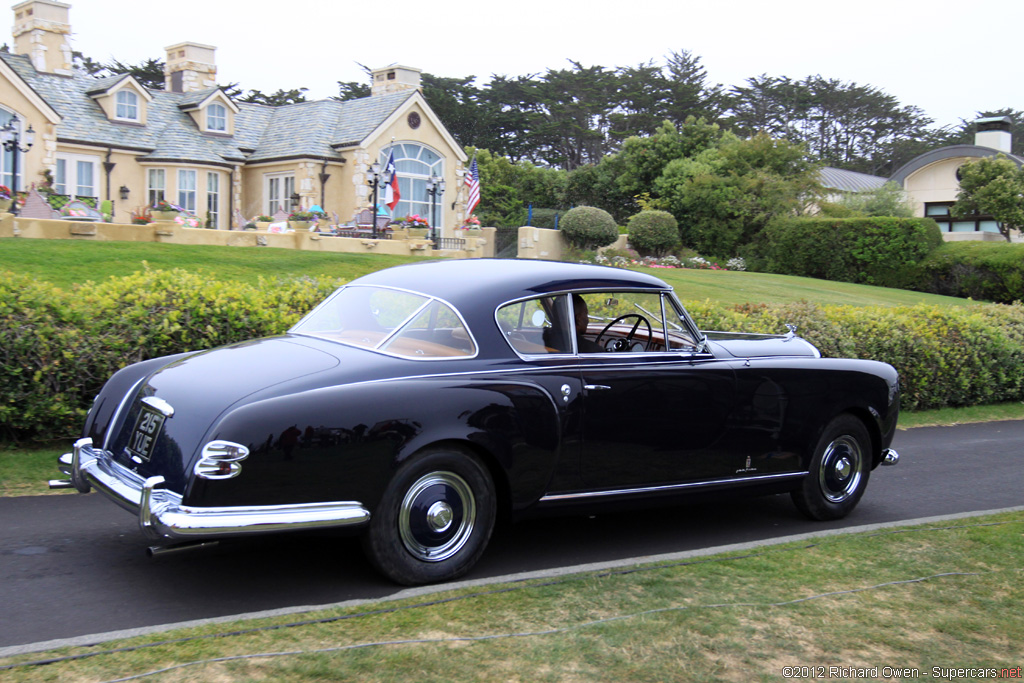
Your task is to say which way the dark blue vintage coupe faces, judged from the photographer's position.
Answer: facing away from the viewer and to the right of the viewer

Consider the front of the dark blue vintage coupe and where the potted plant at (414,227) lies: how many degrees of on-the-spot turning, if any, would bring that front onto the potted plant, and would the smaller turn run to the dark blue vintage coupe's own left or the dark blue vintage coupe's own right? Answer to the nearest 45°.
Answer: approximately 45° to the dark blue vintage coupe's own left

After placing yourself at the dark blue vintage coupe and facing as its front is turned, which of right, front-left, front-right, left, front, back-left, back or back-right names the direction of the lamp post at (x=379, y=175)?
front-left

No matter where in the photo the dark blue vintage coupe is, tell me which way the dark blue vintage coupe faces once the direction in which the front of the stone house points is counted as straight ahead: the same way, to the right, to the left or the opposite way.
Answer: to the left

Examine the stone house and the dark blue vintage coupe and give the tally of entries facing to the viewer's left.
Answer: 0

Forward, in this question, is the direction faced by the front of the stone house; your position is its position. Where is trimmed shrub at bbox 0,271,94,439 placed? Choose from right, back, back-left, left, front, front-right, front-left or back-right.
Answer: front-right

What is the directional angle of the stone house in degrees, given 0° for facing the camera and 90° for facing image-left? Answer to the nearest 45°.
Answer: approximately 315°

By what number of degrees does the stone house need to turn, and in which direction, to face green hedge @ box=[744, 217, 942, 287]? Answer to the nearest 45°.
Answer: approximately 45° to its left

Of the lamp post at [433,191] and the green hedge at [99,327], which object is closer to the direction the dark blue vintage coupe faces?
the lamp post

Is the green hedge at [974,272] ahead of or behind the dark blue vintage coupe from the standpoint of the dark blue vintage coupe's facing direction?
ahead

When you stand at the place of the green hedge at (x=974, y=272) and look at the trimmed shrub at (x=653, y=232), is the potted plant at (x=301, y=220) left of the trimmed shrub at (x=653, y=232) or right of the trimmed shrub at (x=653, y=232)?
left

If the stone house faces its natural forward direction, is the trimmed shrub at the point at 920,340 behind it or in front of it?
in front

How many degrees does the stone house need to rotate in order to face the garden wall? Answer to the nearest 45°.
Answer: approximately 45° to its right
